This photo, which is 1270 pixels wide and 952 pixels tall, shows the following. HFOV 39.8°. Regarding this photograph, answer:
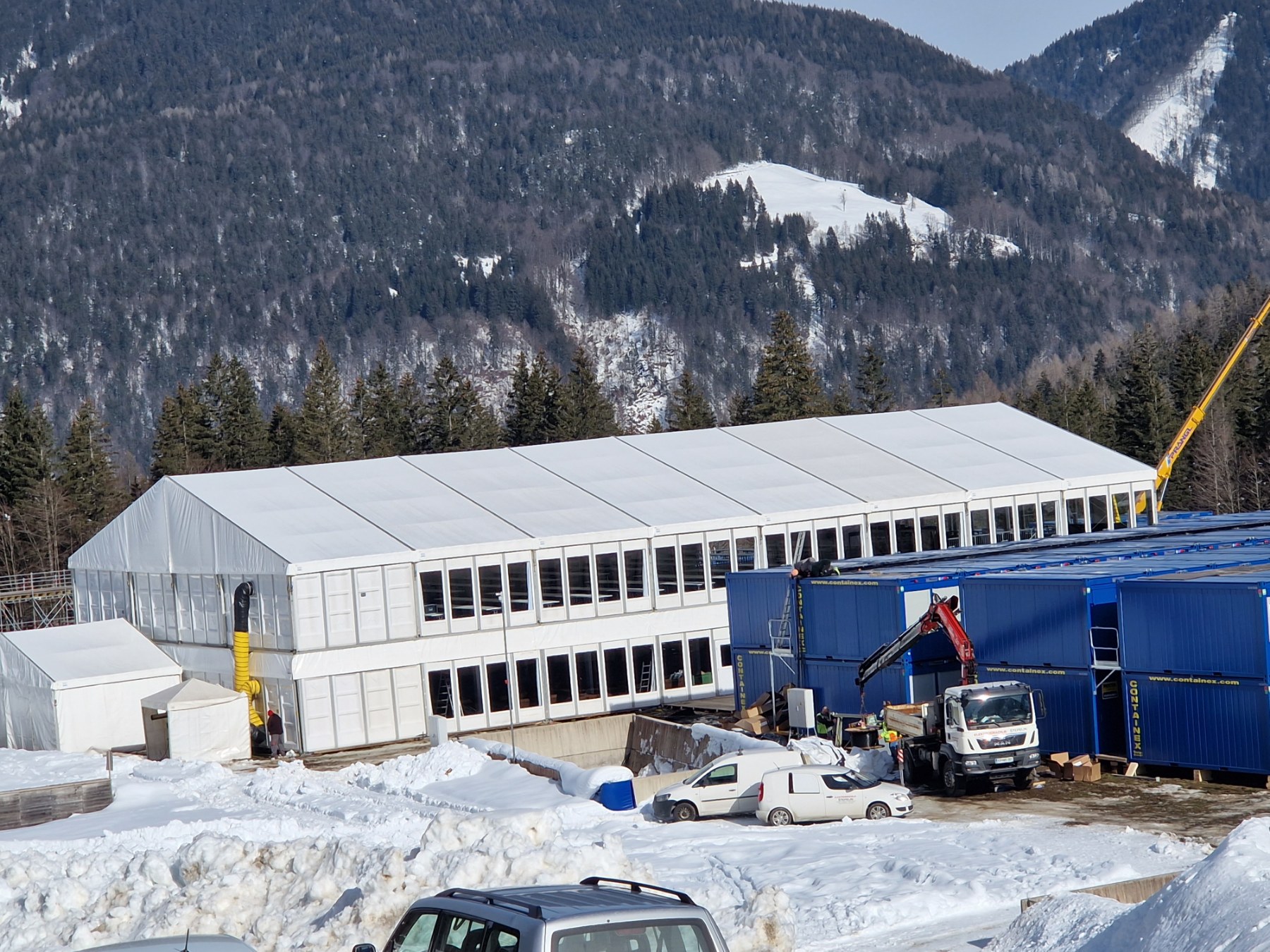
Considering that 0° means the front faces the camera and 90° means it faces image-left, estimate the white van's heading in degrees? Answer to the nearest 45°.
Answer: approximately 90°

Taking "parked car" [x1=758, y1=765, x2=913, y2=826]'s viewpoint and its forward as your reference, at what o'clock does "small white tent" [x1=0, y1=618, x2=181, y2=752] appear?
The small white tent is roughly at 7 o'clock from the parked car.

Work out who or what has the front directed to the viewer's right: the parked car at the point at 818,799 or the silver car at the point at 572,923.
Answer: the parked car

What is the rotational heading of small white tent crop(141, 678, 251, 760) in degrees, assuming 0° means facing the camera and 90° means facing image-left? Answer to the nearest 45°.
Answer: approximately 45°

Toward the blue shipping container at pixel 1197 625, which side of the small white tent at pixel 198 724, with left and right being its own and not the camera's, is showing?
left

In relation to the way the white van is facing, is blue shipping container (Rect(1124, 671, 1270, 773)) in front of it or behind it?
behind

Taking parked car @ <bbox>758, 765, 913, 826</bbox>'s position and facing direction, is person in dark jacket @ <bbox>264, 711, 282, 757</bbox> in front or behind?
behind

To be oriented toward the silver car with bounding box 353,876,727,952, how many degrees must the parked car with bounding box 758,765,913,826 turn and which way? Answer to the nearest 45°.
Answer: approximately 90° to its right

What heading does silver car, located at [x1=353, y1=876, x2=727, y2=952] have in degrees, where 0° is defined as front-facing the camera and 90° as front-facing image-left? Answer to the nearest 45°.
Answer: approximately 135°

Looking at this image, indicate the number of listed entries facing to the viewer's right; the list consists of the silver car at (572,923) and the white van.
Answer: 0

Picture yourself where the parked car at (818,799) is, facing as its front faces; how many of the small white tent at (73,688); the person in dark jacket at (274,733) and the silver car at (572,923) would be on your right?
1

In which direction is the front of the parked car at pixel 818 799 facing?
to the viewer's right

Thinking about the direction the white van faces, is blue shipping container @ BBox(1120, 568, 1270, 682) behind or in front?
behind

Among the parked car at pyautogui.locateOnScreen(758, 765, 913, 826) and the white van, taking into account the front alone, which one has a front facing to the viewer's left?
the white van

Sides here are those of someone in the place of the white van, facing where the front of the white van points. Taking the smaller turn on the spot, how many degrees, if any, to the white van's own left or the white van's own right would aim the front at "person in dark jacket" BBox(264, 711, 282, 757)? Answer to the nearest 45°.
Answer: approximately 45° to the white van's own right

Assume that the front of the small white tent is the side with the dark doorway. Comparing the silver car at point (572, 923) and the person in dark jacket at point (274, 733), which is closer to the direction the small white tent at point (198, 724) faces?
the silver car
